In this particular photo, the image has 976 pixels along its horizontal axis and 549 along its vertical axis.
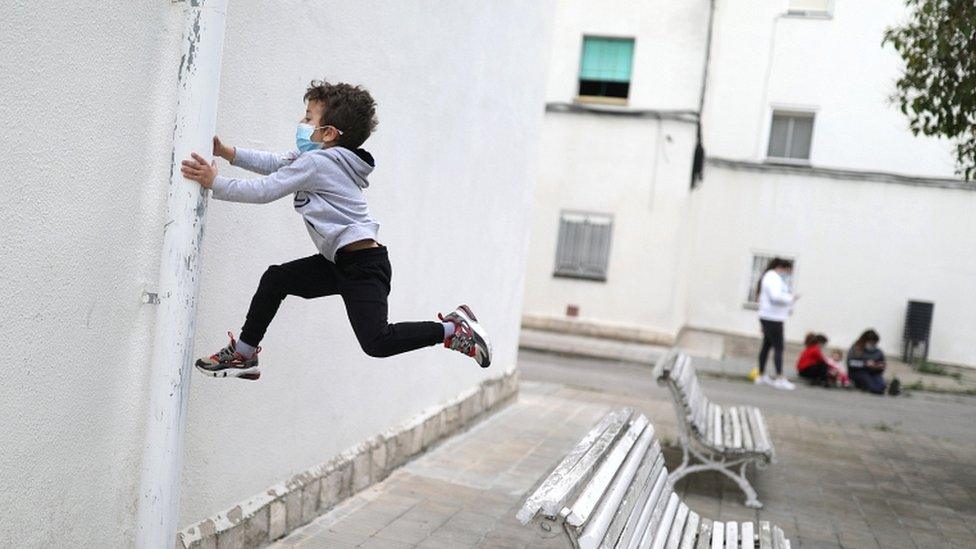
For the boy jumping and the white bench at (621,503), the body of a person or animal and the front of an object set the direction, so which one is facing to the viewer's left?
the boy jumping

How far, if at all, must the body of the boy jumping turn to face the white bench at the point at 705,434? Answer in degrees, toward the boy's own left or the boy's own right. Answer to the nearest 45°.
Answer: approximately 135° to the boy's own right

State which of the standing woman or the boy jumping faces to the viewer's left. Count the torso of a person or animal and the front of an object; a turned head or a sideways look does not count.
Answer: the boy jumping

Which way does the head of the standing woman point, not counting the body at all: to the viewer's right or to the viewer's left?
to the viewer's right

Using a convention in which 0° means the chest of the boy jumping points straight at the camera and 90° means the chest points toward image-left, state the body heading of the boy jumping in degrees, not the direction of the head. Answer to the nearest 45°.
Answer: approximately 90°

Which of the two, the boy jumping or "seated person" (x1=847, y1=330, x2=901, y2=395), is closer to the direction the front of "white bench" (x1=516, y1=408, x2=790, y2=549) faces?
the seated person

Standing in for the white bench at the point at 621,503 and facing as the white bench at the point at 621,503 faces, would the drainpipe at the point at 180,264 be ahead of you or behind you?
behind

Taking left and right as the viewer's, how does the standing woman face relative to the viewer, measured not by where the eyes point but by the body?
facing to the right of the viewer

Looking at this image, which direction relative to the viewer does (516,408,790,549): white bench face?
to the viewer's right

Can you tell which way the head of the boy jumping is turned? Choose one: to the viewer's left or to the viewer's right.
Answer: to the viewer's left

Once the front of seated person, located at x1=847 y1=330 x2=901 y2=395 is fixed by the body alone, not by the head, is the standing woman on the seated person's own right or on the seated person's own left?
on the seated person's own right
